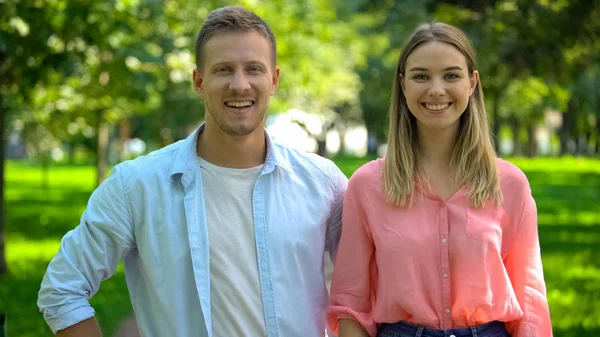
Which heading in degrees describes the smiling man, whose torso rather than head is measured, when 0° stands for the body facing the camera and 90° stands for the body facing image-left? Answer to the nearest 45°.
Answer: approximately 0°

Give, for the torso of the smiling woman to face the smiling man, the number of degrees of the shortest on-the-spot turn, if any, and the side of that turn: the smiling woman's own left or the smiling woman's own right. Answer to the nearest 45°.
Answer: approximately 90° to the smiling woman's own right

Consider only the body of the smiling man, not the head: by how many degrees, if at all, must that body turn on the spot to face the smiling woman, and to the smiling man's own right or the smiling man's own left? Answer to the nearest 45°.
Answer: approximately 90° to the smiling man's own left

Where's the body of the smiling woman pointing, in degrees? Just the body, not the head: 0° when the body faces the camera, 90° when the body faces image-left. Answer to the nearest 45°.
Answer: approximately 0°

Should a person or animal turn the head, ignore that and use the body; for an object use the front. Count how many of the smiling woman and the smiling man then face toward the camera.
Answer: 2
